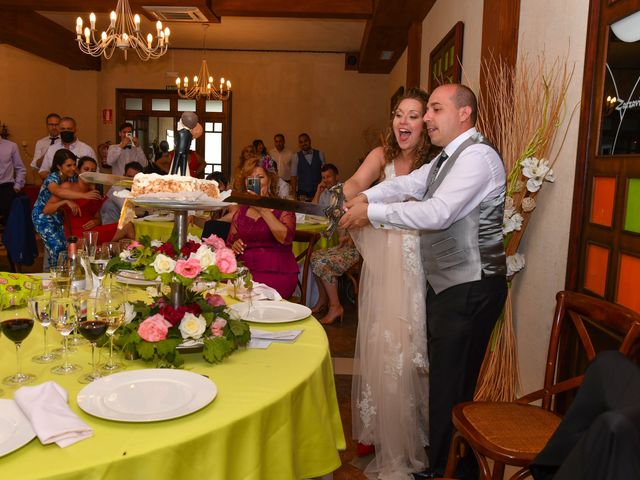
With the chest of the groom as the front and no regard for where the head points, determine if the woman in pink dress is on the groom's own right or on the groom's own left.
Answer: on the groom's own right

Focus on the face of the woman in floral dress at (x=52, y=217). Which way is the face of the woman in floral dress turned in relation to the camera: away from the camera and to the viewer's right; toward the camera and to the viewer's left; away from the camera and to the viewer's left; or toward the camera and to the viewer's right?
toward the camera and to the viewer's right

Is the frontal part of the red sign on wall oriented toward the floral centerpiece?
yes

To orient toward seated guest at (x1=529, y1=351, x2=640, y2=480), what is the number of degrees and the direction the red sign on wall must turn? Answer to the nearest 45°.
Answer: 0° — it already faces them

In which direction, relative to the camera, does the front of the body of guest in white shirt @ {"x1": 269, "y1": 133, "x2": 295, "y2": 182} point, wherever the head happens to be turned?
toward the camera

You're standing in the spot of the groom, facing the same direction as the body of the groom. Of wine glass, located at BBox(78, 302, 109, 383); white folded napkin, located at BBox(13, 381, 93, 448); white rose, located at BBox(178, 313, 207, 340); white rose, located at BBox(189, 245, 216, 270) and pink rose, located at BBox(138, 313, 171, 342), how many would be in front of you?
5

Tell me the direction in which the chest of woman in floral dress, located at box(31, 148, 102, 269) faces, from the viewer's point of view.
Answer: to the viewer's right

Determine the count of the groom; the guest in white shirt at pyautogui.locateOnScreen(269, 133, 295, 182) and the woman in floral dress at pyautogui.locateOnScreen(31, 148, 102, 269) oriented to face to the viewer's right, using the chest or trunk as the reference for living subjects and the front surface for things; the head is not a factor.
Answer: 1

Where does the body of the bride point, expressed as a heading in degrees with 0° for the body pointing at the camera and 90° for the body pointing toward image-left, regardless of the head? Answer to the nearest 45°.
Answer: approximately 45°

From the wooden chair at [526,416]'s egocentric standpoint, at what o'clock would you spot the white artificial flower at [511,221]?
The white artificial flower is roughly at 4 o'clock from the wooden chair.

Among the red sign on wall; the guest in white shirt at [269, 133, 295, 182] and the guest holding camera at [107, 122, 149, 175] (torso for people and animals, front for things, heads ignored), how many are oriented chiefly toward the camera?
3

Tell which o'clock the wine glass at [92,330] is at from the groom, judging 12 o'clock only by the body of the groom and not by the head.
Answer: The wine glass is roughly at 12 o'clock from the groom.

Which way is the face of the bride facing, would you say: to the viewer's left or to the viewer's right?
to the viewer's left

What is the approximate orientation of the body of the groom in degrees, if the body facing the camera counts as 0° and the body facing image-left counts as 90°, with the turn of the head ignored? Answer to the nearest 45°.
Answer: approximately 45°

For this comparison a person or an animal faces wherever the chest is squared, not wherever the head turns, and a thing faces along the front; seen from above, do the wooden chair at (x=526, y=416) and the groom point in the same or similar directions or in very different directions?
same or similar directions

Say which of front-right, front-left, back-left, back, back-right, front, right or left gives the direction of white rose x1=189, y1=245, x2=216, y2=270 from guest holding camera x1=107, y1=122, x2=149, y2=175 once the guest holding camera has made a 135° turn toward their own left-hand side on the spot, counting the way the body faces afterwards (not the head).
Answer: back-right

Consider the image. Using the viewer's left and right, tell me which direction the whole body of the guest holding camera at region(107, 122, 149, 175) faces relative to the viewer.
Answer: facing the viewer
